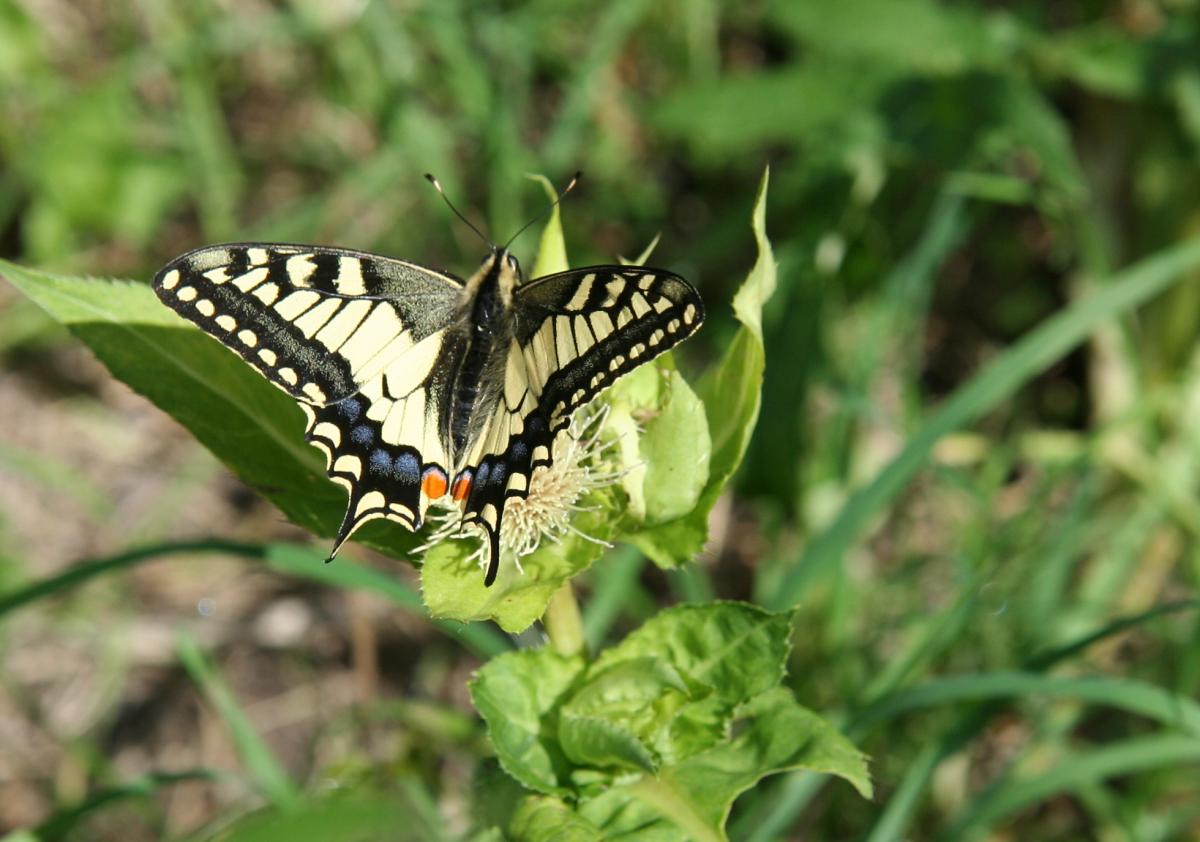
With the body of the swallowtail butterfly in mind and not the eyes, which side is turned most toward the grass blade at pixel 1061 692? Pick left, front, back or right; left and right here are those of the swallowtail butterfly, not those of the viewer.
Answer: right

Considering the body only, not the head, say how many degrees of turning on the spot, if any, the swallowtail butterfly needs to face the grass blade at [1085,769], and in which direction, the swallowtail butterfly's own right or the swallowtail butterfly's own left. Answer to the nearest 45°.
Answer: approximately 90° to the swallowtail butterfly's own right

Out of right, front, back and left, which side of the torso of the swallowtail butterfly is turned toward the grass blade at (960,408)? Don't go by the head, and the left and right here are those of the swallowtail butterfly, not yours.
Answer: right

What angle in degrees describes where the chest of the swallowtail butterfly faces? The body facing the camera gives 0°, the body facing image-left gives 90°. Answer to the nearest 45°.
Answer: approximately 180°
